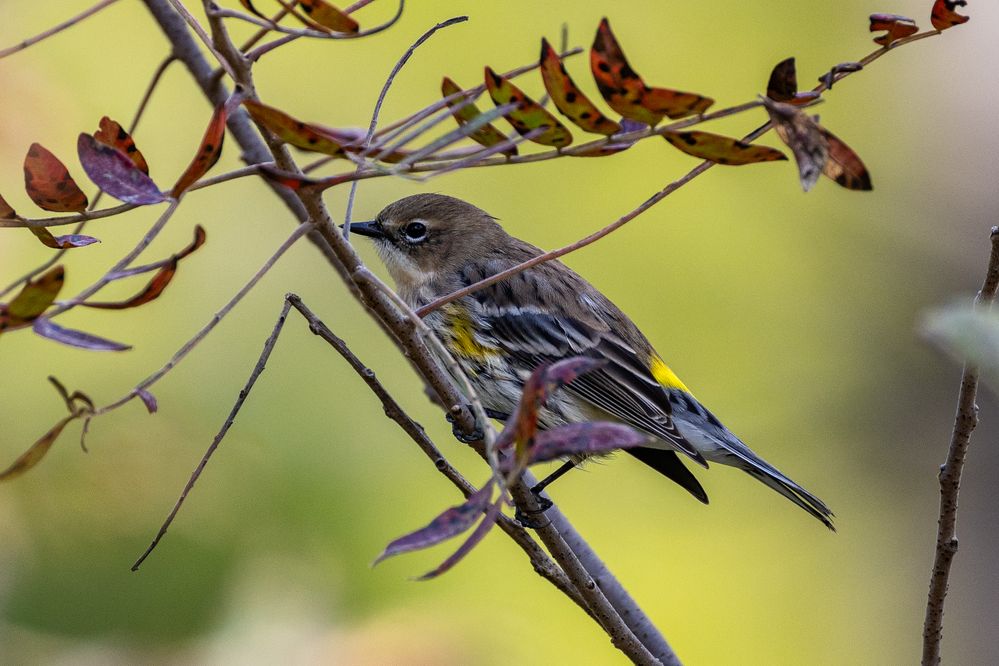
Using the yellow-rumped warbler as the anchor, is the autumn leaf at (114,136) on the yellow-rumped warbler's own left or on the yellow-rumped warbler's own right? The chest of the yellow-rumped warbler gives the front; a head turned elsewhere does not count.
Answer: on the yellow-rumped warbler's own left

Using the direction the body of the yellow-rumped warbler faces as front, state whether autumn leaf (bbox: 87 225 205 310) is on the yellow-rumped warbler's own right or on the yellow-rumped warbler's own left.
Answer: on the yellow-rumped warbler's own left

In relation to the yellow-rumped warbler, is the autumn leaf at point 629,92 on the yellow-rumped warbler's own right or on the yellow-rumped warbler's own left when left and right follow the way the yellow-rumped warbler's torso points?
on the yellow-rumped warbler's own left

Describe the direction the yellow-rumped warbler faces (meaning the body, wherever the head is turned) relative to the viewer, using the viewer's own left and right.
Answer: facing to the left of the viewer

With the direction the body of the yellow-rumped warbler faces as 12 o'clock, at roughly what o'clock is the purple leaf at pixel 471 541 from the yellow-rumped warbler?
The purple leaf is roughly at 9 o'clock from the yellow-rumped warbler.

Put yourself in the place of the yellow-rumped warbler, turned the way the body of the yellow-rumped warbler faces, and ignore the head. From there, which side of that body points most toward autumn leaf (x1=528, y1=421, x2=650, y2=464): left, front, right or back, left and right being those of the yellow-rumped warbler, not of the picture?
left

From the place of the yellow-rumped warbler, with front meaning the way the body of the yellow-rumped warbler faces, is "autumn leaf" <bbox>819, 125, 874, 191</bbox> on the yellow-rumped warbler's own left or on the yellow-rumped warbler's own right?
on the yellow-rumped warbler's own left

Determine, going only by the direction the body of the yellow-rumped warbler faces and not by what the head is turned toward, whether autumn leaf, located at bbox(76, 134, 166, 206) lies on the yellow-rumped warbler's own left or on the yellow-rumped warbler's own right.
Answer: on the yellow-rumped warbler's own left

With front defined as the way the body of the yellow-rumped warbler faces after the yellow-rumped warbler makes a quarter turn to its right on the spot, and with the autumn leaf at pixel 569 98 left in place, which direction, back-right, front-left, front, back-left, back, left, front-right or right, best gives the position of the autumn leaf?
back
